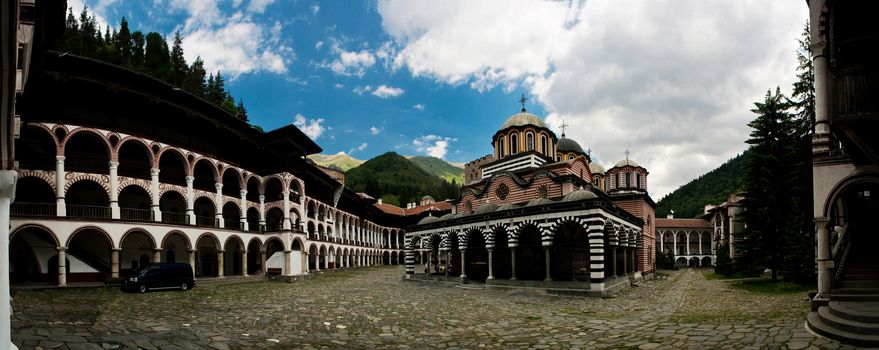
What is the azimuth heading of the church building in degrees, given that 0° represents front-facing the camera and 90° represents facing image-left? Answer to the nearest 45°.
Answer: approximately 45°

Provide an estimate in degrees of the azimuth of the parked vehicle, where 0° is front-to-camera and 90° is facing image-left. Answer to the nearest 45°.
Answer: approximately 45°

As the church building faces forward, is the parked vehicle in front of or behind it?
in front

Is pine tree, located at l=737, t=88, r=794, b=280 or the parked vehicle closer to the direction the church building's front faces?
the parked vehicle
